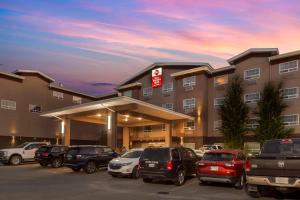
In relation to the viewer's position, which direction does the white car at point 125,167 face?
facing the viewer and to the left of the viewer

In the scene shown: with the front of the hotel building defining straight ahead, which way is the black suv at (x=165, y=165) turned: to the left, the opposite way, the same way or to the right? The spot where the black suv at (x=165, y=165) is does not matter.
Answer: the opposite way

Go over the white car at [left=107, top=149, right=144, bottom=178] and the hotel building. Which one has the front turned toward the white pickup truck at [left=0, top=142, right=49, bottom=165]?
the hotel building

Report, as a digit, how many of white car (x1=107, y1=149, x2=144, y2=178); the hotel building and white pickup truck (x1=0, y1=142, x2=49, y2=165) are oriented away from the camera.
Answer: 0

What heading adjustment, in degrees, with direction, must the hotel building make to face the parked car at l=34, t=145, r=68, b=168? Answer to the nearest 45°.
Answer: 0° — it already faces it

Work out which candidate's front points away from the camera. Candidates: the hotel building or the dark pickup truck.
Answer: the dark pickup truck

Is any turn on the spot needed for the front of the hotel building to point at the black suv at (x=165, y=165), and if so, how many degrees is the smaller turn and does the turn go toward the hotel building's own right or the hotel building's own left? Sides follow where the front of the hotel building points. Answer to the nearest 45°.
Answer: approximately 45° to the hotel building's own left

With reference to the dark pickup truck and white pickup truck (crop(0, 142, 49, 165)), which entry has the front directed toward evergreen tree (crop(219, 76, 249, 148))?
the dark pickup truck

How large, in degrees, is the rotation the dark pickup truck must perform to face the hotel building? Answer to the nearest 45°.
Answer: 0° — it already faces it
